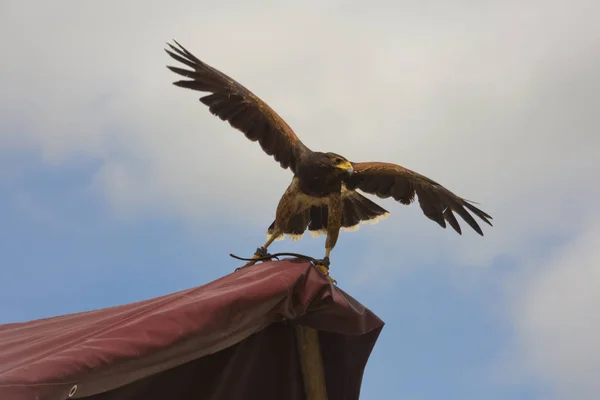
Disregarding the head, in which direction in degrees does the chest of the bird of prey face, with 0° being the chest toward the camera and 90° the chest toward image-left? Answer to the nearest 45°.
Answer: approximately 0°
